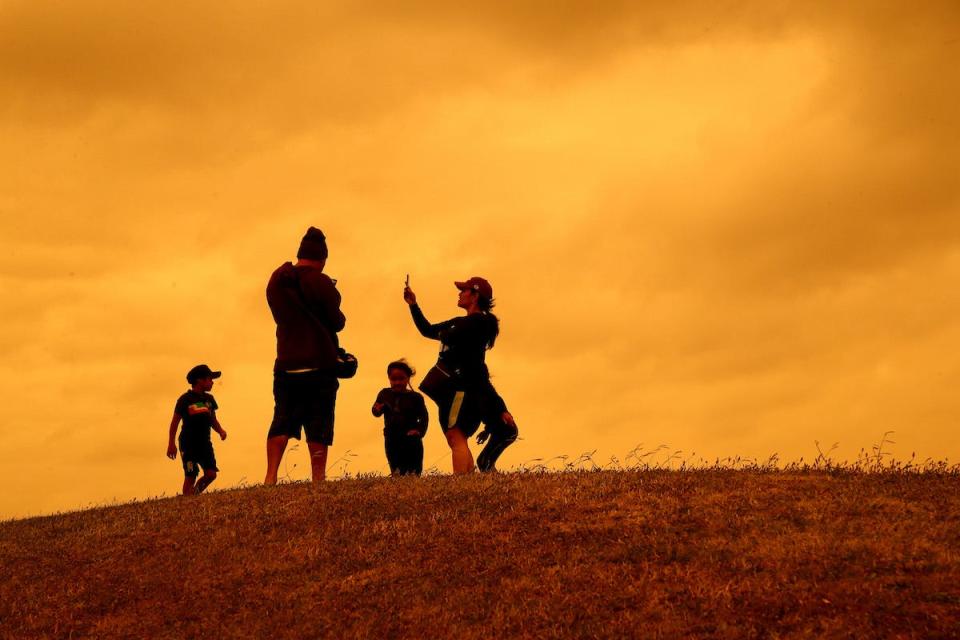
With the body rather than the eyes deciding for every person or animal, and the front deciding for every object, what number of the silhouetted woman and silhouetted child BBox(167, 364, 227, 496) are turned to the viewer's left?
1

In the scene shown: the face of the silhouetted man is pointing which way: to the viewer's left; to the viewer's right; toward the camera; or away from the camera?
away from the camera

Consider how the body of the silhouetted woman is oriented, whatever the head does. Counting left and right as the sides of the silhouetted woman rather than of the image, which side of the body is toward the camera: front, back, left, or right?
left

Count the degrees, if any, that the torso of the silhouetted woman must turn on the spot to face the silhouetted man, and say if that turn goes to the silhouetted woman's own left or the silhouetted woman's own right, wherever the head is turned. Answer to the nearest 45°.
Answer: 0° — they already face them

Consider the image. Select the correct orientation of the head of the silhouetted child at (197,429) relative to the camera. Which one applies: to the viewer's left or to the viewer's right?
to the viewer's right

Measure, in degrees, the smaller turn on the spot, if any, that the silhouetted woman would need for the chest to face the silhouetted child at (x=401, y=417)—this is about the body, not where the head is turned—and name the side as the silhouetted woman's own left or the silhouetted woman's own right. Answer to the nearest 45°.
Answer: approximately 45° to the silhouetted woman's own right

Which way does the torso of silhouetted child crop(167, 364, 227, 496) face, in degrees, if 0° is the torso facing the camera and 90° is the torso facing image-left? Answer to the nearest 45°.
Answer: approximately 315°

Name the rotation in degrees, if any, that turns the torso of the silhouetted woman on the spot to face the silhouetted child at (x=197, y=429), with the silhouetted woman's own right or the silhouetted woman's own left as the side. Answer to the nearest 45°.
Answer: approximately 45° to the silhouetted woman's own right

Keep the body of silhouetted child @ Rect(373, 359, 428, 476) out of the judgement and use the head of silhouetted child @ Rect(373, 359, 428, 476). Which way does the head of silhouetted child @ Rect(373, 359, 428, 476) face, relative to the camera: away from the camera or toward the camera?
toward the camera

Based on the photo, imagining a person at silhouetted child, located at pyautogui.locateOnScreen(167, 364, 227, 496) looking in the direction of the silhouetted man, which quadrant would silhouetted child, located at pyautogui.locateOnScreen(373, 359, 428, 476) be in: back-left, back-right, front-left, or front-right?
front-left

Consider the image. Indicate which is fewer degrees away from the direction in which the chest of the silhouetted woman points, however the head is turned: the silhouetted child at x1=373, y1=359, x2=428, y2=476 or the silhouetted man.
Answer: the silhouetted man

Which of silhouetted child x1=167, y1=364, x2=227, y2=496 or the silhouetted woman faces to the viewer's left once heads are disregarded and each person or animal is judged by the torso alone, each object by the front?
the silhouetted woman

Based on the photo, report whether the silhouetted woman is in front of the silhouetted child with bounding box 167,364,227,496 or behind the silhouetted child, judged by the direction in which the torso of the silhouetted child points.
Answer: in front

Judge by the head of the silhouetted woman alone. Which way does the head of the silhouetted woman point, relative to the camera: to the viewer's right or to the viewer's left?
to the viewer's left
